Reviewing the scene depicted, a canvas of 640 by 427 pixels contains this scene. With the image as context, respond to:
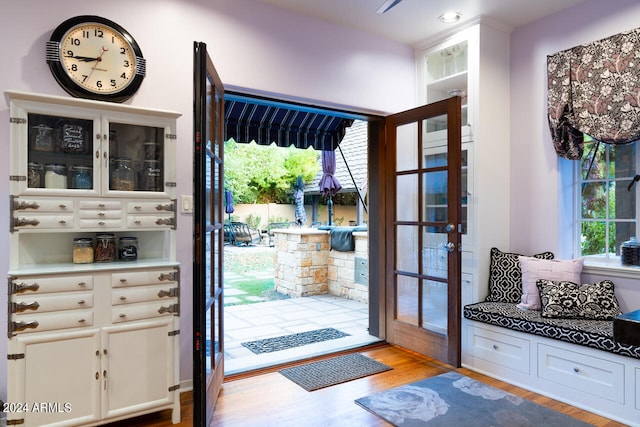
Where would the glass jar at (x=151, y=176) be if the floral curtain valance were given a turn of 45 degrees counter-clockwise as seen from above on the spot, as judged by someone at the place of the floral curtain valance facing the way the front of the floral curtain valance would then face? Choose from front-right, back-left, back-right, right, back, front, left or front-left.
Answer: front-right

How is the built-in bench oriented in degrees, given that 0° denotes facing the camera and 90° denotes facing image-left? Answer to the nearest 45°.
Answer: approximately 45°

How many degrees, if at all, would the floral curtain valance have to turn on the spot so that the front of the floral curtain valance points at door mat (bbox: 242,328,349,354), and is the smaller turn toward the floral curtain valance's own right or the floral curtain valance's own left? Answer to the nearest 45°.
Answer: approximately 45° to the floral curtain valance's own right

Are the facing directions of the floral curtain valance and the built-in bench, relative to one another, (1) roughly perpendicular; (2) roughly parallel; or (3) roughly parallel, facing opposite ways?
roughly parallel

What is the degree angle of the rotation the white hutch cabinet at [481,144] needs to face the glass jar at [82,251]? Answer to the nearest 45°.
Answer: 0° — it already faces it

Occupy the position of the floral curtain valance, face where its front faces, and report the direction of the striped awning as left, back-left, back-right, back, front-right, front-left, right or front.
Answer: front-right

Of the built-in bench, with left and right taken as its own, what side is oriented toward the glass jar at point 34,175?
front

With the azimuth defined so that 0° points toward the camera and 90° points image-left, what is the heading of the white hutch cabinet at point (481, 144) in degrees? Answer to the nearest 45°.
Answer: approximately 45°

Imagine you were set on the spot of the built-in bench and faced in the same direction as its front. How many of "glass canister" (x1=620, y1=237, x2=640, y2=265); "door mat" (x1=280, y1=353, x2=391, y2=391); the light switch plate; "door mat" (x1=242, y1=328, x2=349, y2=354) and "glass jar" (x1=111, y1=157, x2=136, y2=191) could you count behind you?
1

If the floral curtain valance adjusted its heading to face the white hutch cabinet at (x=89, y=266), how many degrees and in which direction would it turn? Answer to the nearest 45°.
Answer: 0° — it already faces it

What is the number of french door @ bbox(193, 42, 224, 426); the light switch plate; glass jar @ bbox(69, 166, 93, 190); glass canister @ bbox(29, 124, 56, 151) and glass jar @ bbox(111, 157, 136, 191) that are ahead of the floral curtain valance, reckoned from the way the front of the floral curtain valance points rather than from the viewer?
5

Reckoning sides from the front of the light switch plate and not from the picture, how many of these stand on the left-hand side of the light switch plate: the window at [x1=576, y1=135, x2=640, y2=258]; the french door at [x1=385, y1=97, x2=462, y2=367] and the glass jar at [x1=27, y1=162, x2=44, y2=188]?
2

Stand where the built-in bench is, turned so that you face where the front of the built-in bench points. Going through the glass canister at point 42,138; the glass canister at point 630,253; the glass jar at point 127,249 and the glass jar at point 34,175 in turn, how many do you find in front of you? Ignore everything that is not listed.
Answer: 3

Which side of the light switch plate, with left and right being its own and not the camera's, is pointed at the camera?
front
